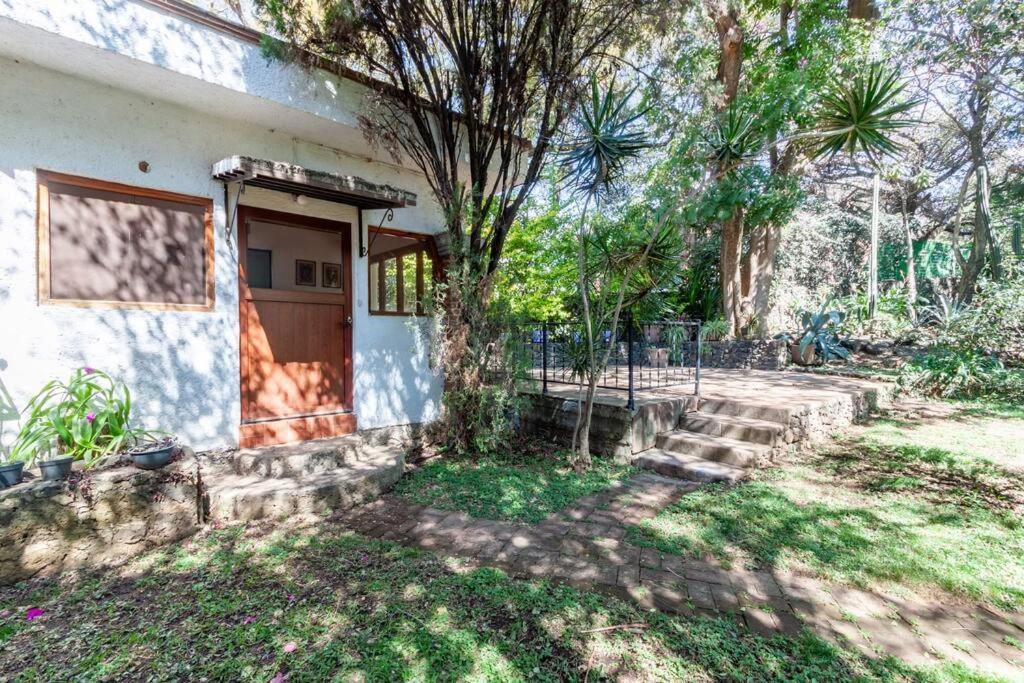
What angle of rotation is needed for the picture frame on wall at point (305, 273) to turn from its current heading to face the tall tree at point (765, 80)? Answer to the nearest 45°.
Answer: approximately 90° to its left

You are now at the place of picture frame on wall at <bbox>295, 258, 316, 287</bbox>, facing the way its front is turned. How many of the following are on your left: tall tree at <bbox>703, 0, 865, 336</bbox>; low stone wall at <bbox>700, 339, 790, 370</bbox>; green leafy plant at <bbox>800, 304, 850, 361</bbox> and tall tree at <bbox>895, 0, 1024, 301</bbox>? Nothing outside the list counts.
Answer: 4

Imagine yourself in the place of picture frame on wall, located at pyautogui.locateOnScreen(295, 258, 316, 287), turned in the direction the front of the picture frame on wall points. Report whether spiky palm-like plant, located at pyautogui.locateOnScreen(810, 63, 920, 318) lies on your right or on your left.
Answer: on your left

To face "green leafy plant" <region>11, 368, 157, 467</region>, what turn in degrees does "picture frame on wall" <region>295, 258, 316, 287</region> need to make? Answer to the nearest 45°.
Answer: approximately 45° to its right

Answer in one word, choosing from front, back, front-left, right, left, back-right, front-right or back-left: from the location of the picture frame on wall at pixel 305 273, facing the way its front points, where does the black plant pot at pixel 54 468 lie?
front-right

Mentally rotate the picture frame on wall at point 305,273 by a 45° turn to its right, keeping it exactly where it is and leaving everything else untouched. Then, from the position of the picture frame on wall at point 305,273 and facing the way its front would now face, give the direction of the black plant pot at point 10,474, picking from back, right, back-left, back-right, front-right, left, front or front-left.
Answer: front

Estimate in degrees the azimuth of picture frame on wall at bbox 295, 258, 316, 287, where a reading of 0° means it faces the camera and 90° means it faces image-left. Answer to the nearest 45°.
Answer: approximately 0°

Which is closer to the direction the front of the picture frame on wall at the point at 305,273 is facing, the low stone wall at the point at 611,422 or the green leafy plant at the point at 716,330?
the low stone wall

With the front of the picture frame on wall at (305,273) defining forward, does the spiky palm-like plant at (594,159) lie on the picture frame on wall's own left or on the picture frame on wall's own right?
on the picture frame on wall's own left

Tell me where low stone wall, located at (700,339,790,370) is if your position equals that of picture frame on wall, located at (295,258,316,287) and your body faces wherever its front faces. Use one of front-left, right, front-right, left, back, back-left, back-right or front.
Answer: left

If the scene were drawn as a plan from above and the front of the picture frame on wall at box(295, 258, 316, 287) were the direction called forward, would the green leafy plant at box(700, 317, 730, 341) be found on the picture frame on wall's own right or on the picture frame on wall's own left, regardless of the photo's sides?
on the picture frame on wall's own left

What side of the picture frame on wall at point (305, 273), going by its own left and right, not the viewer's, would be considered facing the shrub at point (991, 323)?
left

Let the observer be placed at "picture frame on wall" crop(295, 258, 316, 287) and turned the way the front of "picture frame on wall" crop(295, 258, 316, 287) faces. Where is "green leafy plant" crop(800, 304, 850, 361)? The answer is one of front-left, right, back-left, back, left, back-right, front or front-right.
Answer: left

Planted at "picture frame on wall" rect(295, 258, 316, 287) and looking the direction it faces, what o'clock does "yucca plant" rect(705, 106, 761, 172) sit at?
The yucca plant is roughly at 10 o'clock from the picture frame on wall.
